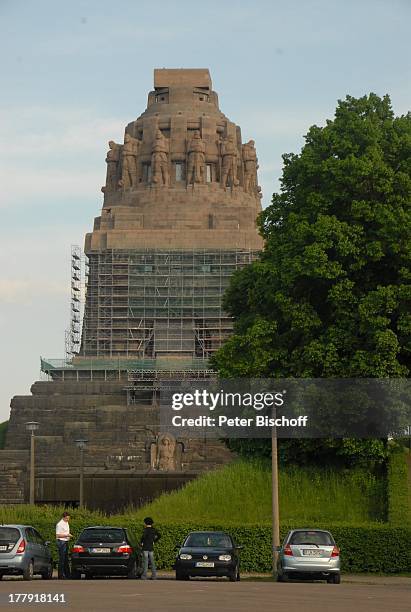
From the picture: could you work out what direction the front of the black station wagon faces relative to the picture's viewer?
facing away from the viewer

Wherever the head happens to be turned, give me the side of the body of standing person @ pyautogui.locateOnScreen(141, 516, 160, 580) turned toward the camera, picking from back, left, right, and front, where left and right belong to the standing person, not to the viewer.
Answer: back

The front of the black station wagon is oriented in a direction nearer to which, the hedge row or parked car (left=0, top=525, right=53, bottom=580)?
the hedge row

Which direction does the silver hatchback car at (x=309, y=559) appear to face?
away from the camera

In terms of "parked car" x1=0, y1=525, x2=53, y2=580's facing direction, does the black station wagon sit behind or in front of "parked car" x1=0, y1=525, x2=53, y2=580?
in front

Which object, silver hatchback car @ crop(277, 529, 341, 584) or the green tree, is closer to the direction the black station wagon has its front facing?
the green tree

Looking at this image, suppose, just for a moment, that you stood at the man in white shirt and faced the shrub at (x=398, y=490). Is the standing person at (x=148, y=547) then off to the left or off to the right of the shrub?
right

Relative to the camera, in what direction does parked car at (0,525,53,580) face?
facing away from the viewer and to the right of the viewer

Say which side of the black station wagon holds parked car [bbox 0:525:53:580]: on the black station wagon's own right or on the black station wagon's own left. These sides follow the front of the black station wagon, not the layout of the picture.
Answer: on the black station wagon's own left

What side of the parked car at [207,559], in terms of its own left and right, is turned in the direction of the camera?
front

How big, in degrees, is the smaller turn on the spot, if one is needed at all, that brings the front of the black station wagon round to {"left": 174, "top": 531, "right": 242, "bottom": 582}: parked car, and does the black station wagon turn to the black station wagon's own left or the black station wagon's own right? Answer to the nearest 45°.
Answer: approximately 90° to the black station wagon's own right
